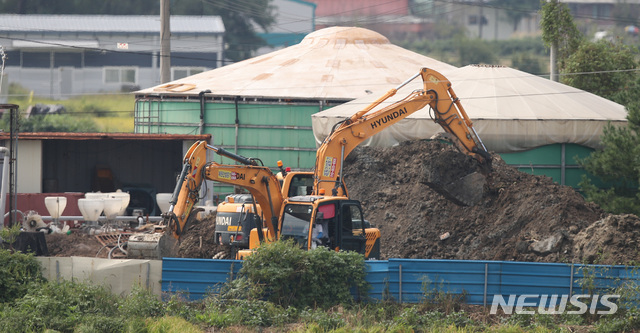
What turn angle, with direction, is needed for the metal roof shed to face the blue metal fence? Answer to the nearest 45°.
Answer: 0° — it already faces it

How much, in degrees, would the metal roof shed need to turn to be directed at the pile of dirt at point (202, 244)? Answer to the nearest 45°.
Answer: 0° — it already faces it

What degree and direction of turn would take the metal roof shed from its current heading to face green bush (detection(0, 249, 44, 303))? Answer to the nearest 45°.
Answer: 0° — it already faces it

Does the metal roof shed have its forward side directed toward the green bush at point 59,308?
yes

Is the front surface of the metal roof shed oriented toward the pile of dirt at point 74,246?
yes

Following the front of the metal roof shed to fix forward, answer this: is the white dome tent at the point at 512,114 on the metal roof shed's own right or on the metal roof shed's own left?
on the metal roof shed's own left

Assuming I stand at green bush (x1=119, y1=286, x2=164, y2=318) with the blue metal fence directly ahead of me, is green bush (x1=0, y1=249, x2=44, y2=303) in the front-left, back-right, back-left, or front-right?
back-left

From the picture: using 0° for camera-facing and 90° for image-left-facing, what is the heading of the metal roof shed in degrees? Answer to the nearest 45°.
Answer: approximately 0°

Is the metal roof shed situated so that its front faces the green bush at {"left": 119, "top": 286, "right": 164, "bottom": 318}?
yes

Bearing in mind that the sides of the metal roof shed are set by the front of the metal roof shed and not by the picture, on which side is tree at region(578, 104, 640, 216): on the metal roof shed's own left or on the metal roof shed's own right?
on the metal roof shed's own left

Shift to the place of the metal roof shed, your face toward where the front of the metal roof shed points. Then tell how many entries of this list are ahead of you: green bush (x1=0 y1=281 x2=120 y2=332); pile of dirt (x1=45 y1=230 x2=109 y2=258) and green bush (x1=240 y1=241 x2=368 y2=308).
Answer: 3
